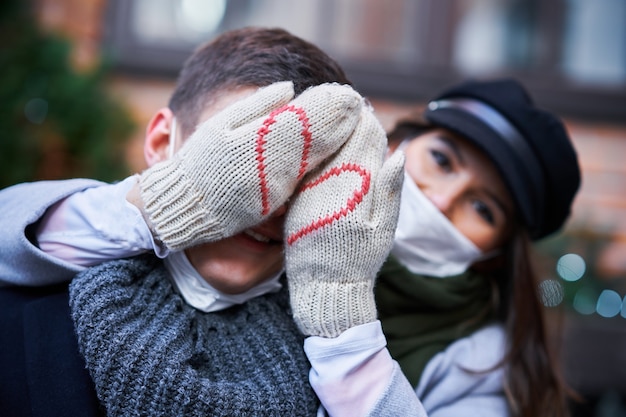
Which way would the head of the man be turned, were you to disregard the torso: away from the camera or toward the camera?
toward the camera

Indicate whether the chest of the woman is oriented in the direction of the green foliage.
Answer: no

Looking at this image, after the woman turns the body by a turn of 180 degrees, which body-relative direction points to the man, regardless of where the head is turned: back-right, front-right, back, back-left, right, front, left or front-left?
back

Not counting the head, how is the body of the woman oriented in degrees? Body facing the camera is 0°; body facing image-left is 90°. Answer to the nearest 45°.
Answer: approximately 45°
